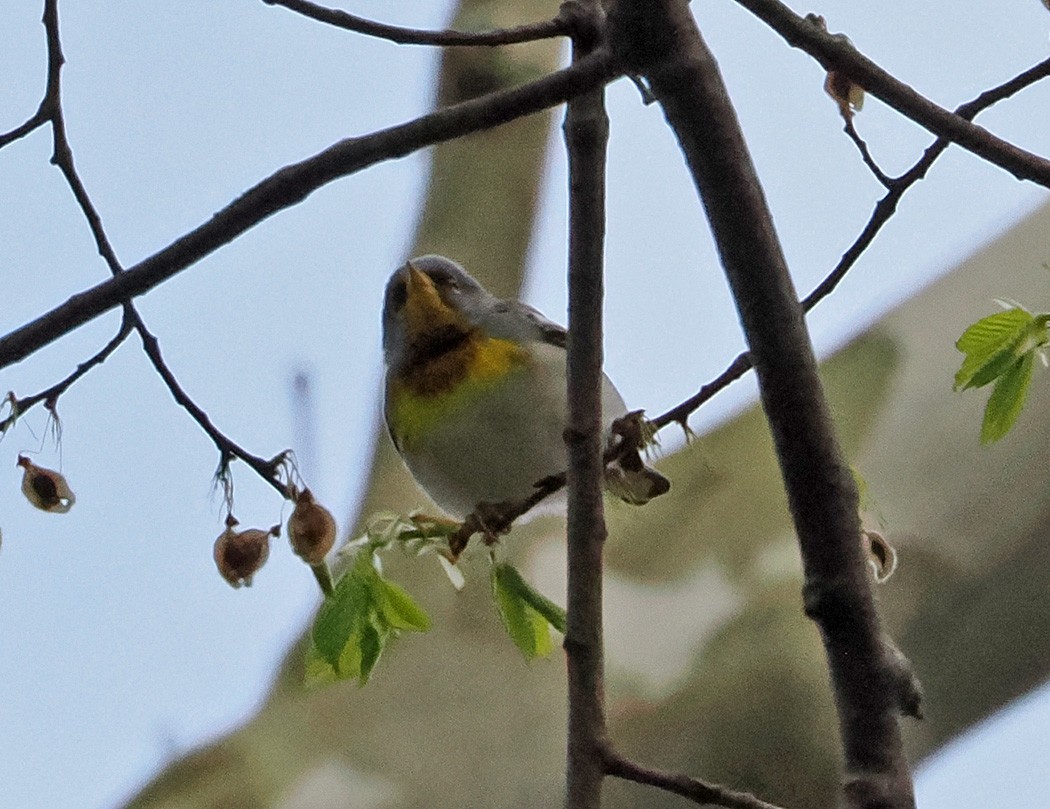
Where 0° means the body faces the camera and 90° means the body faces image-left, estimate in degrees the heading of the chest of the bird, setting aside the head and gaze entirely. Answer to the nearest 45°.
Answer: approximately 45°
